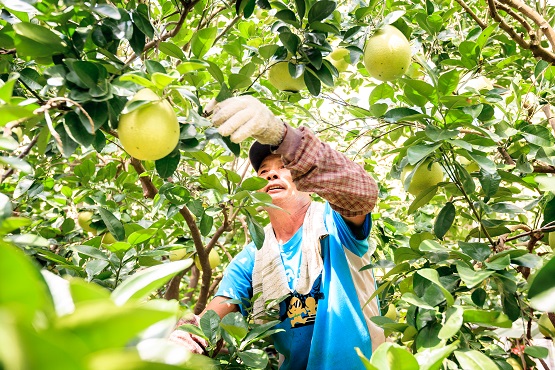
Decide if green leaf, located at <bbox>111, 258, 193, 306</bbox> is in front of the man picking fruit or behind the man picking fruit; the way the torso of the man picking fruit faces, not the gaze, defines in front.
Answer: in front

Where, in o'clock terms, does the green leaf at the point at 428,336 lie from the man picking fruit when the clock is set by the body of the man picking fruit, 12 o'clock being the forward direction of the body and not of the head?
The green leaf is roughly at 10 o'clock from the man picking fruit.

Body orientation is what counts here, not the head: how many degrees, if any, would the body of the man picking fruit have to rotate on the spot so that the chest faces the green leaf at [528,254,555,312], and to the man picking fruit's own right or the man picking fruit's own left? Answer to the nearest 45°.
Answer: approximately 45° to the man picking fruit's own left

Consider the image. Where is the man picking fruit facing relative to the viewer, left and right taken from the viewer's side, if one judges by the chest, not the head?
facing the viewer and to the left of the viewer

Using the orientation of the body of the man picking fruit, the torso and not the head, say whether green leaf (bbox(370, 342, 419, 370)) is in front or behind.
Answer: in front
